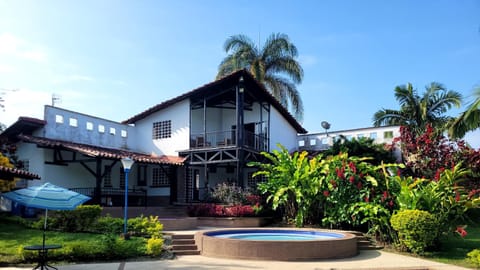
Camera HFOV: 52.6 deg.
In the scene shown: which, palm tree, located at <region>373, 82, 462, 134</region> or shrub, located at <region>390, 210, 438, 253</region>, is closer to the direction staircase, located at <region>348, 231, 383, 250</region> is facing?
the shrub

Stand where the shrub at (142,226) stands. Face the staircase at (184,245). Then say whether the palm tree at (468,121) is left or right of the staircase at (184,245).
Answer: left

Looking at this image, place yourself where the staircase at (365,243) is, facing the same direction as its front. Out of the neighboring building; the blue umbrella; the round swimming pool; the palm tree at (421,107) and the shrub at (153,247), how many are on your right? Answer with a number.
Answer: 3

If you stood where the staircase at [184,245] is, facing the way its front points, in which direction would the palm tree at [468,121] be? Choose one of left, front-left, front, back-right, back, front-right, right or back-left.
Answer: left

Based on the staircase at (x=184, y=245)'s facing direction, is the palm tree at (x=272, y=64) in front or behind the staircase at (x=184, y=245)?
behind

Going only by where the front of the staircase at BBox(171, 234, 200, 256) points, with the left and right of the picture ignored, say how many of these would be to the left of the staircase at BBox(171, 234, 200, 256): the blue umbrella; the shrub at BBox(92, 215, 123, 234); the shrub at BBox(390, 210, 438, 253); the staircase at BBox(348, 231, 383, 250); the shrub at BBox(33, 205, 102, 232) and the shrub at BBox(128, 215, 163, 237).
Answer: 2

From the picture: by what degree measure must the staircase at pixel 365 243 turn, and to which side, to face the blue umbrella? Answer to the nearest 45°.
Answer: approximately 90° to its right

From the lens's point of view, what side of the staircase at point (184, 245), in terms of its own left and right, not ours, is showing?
front

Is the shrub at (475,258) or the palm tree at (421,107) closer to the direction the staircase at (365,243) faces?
the shrub

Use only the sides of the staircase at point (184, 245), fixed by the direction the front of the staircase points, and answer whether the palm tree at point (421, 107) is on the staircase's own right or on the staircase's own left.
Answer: on the staircase's own left
